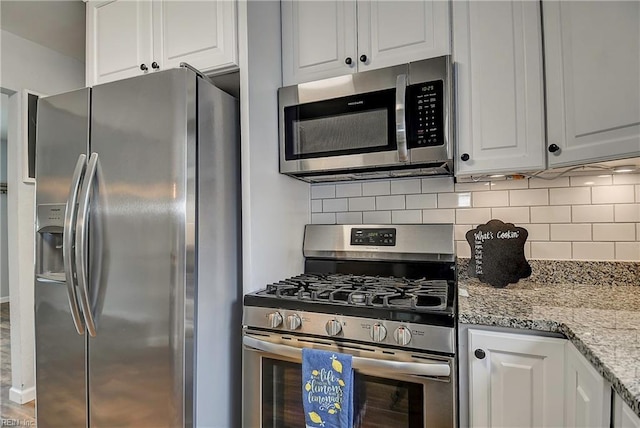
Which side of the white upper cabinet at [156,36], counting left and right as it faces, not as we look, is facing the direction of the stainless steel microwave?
left

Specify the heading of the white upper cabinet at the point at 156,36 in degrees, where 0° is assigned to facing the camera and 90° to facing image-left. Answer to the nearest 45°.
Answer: approximately 45°

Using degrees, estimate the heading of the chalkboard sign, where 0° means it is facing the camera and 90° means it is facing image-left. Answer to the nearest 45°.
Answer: approximately 0°

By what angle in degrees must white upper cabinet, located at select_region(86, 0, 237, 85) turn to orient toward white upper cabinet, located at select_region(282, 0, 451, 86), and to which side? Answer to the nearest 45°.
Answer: approximately 90° to its left

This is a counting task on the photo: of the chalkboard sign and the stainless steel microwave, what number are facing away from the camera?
0

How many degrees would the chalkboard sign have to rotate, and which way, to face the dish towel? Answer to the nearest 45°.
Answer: approximately 45° to its right

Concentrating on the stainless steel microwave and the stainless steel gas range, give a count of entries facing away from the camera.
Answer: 0

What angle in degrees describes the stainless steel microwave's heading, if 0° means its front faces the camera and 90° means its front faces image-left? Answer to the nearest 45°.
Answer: approximately 45°
